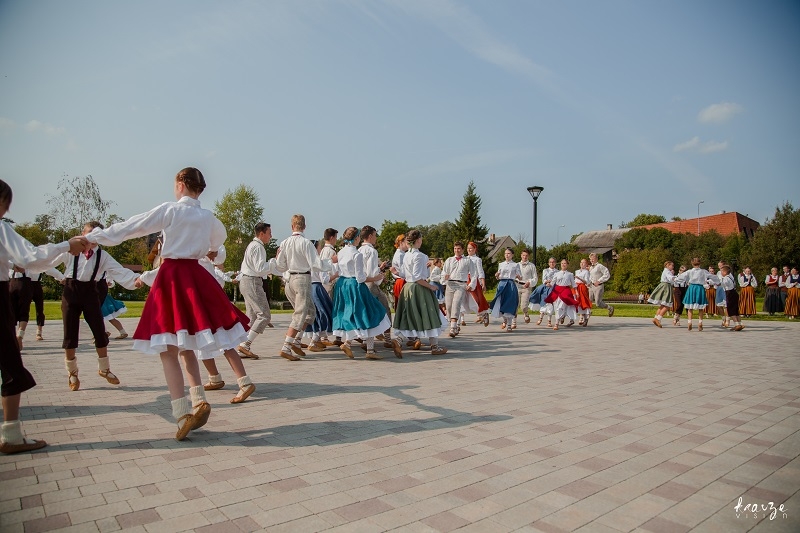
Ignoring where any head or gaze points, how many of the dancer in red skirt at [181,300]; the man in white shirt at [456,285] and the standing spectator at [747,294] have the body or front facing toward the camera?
2

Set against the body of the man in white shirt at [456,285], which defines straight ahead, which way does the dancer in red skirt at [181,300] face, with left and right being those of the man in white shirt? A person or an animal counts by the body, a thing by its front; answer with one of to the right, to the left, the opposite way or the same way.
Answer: the opposite way

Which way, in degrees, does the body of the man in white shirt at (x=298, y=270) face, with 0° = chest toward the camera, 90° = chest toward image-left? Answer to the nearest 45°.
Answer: approximately 225°

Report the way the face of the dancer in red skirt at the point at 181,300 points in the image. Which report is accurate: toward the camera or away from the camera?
away from the camera

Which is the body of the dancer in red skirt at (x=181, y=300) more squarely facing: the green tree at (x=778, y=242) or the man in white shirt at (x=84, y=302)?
the man in white shirt

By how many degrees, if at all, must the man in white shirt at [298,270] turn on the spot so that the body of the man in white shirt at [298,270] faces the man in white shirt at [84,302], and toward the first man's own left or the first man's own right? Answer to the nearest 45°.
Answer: approximately 180°

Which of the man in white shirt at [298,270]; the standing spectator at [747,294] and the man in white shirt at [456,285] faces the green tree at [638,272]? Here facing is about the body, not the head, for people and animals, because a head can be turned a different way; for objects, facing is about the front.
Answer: the man in white shirt at [298,270]

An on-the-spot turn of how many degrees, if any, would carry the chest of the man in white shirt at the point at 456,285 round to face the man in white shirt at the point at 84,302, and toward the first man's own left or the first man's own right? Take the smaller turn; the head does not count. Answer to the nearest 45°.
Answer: approximately 45° to the first man's own right
